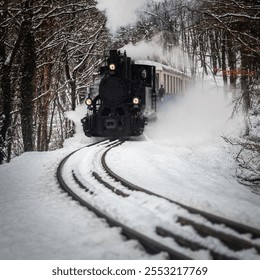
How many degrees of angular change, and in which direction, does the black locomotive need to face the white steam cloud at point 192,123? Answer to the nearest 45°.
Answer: approximately 135° to its left

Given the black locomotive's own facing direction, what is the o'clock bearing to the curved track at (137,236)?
The curved track is roughly at 12 o'clock from the black locomotive.

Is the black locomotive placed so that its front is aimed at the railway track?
yes

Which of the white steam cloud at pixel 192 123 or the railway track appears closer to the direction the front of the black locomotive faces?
the railway track

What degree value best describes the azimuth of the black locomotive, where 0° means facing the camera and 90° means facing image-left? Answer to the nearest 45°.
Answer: approximately 0°
